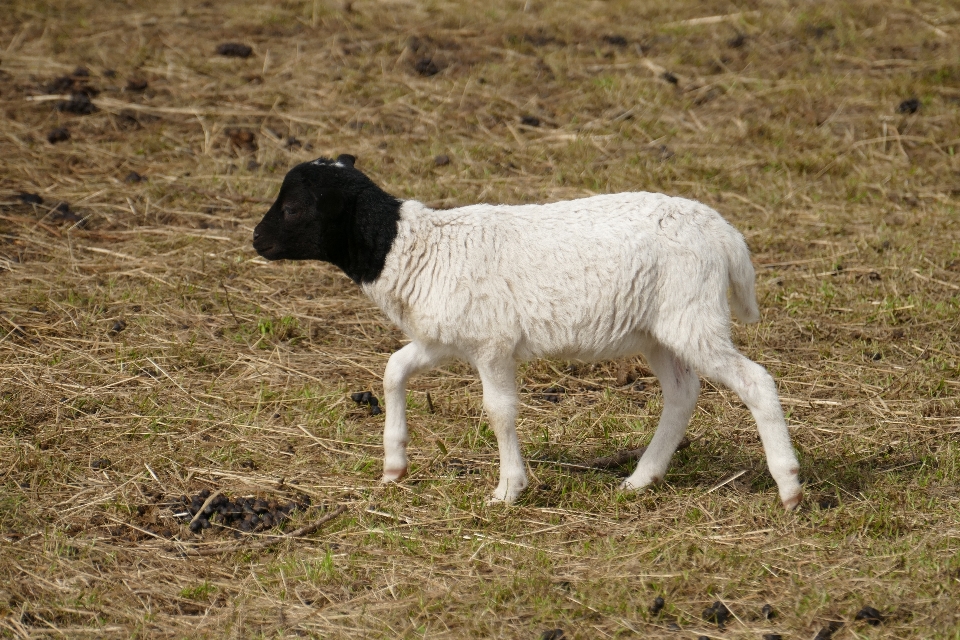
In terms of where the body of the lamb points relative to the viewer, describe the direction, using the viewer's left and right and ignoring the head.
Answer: facing to the left of the viewer
